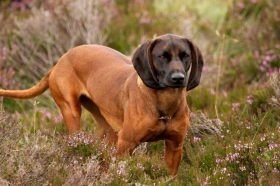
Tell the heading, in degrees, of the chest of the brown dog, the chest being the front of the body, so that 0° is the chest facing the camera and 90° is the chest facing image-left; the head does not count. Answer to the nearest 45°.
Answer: approximately 315°
